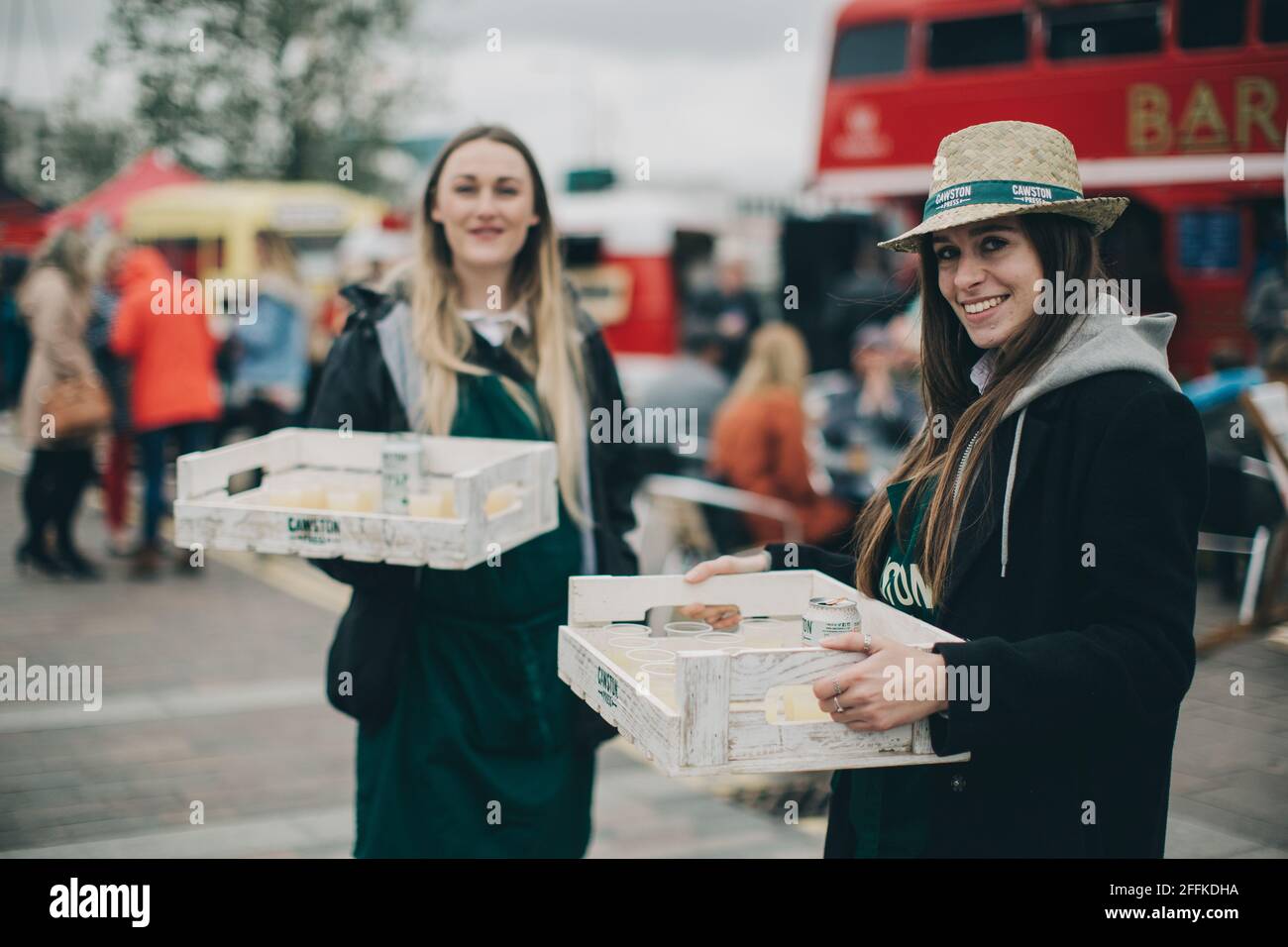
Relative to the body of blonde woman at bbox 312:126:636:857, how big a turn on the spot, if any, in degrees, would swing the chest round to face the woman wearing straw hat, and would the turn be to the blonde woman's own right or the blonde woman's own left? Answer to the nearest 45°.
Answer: approximately 45° to the blonde woman's own left

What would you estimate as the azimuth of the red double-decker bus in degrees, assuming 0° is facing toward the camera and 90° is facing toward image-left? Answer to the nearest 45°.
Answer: approximately 90°

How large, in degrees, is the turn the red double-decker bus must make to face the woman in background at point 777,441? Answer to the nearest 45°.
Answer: approximately 90° to its left

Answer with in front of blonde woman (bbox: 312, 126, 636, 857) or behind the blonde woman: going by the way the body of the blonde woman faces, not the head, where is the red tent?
behind

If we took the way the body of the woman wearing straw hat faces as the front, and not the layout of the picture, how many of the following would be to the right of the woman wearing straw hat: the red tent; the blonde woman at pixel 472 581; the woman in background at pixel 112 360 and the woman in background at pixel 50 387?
4

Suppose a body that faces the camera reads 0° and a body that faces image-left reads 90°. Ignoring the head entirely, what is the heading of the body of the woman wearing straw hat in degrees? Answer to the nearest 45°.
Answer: approximately 45°

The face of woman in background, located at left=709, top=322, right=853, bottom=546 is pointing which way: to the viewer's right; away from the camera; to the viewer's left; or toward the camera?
away from the camera

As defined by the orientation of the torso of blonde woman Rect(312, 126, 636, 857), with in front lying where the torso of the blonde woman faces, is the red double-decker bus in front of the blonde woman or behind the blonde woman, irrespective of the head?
behind

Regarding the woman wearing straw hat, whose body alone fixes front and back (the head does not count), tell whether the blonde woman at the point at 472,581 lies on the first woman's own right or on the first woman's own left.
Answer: on the first woman's own right

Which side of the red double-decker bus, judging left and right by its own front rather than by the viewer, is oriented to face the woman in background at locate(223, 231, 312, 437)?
front

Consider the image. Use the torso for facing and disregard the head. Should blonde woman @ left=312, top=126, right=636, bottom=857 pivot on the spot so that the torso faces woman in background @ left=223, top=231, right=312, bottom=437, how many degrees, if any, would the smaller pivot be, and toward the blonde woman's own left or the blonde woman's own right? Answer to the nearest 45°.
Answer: approximately 180°

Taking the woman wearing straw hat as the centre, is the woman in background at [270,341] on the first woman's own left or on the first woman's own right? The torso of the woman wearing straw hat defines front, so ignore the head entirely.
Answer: on the first woman's own right

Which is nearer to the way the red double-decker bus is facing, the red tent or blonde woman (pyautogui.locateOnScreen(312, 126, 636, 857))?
the red tent

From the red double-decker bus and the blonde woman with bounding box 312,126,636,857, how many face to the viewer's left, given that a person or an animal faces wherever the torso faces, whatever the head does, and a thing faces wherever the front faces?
1
